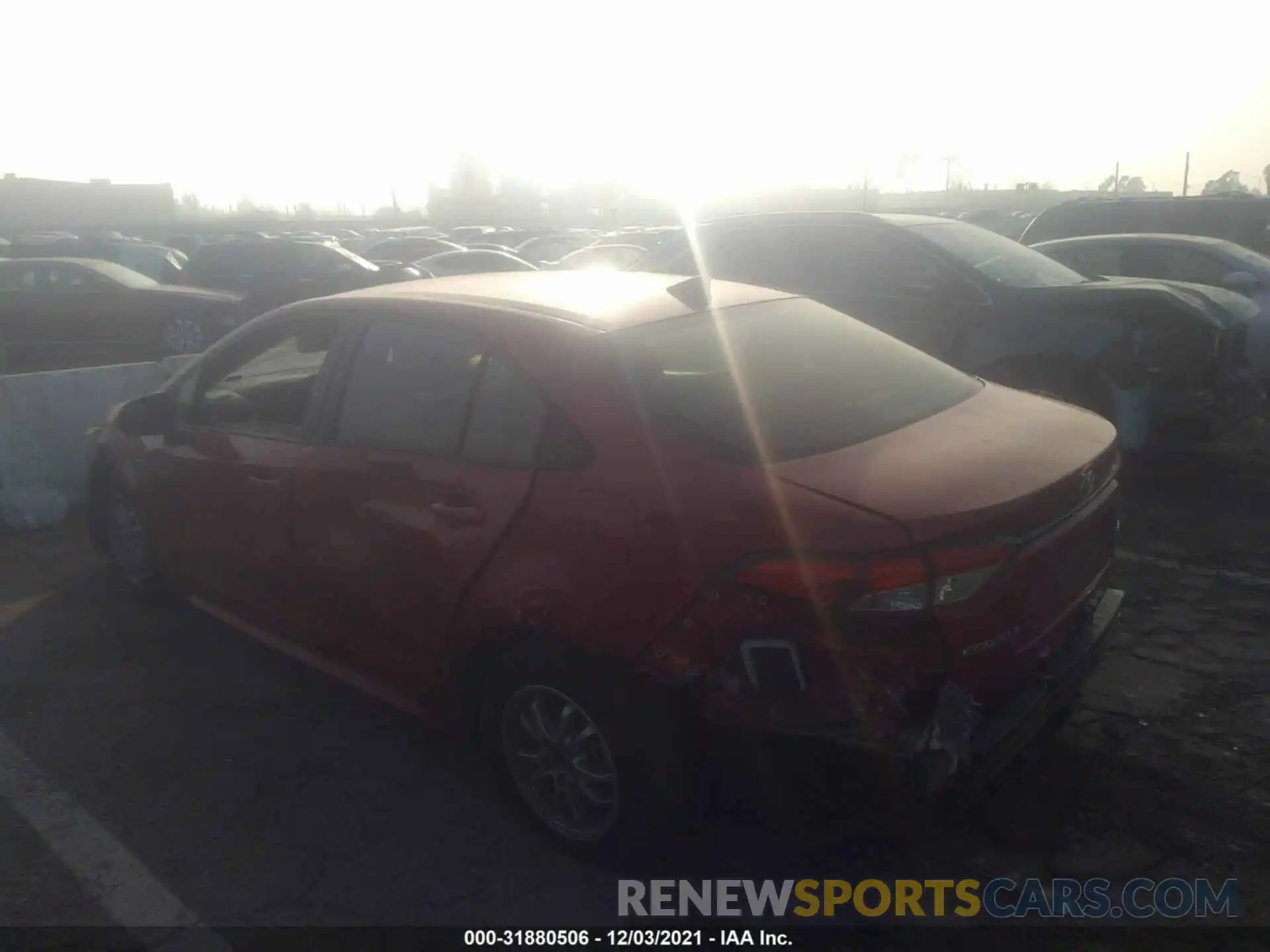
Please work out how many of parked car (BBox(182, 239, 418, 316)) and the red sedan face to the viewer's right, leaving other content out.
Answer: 1

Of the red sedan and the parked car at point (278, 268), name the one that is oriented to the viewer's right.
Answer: the parked car

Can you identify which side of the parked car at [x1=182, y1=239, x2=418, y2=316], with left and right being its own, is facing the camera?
right

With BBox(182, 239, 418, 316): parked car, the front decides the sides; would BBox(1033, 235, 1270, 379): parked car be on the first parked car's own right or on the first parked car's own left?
on the first parked car's own right

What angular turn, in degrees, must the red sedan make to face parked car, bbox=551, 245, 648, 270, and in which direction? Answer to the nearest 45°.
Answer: approximately 45° to its right

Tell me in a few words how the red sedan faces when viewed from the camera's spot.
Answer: facing away from the viewer and to the left of the viewer

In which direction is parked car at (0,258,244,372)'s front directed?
to the viewer's right

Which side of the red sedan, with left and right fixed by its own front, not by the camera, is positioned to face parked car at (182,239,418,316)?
front

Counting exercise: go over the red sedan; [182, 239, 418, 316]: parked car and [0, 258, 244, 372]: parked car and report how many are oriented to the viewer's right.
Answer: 2

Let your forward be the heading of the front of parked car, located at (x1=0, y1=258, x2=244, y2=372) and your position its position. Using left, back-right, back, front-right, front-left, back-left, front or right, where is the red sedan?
right

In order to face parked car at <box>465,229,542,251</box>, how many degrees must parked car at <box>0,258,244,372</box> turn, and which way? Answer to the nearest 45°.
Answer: approximately 45° to its left

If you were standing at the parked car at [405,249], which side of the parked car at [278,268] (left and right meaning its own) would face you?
left

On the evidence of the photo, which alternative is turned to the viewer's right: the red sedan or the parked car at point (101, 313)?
the parked car

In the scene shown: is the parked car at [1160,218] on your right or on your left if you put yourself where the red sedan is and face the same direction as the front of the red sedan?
on your right
